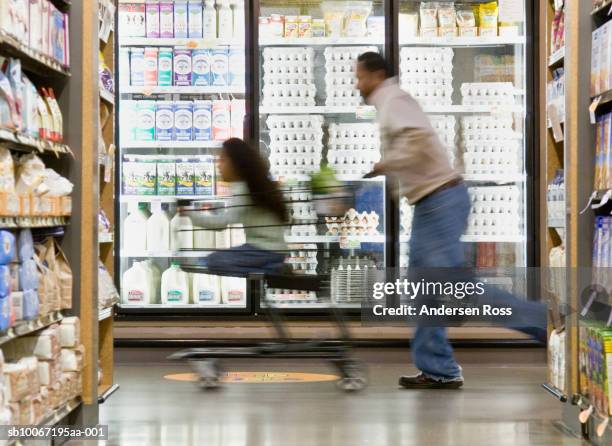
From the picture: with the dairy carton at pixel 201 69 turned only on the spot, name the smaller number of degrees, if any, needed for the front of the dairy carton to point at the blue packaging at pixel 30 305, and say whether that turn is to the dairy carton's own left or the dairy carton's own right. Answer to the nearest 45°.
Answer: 0° — it already faces it

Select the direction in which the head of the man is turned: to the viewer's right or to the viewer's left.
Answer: to the viewer's left

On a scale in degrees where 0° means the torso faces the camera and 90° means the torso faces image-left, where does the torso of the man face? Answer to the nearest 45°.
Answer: approximately 90°

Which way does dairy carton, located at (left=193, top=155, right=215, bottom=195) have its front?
toward the camera

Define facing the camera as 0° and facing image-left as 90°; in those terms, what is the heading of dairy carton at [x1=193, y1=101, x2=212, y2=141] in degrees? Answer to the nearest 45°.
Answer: approximately 0°

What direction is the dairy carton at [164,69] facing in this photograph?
toward the camera

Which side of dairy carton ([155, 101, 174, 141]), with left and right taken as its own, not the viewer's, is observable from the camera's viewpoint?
front

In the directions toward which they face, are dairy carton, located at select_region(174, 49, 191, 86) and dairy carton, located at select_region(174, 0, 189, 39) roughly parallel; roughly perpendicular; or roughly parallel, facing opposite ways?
roughly parallel
